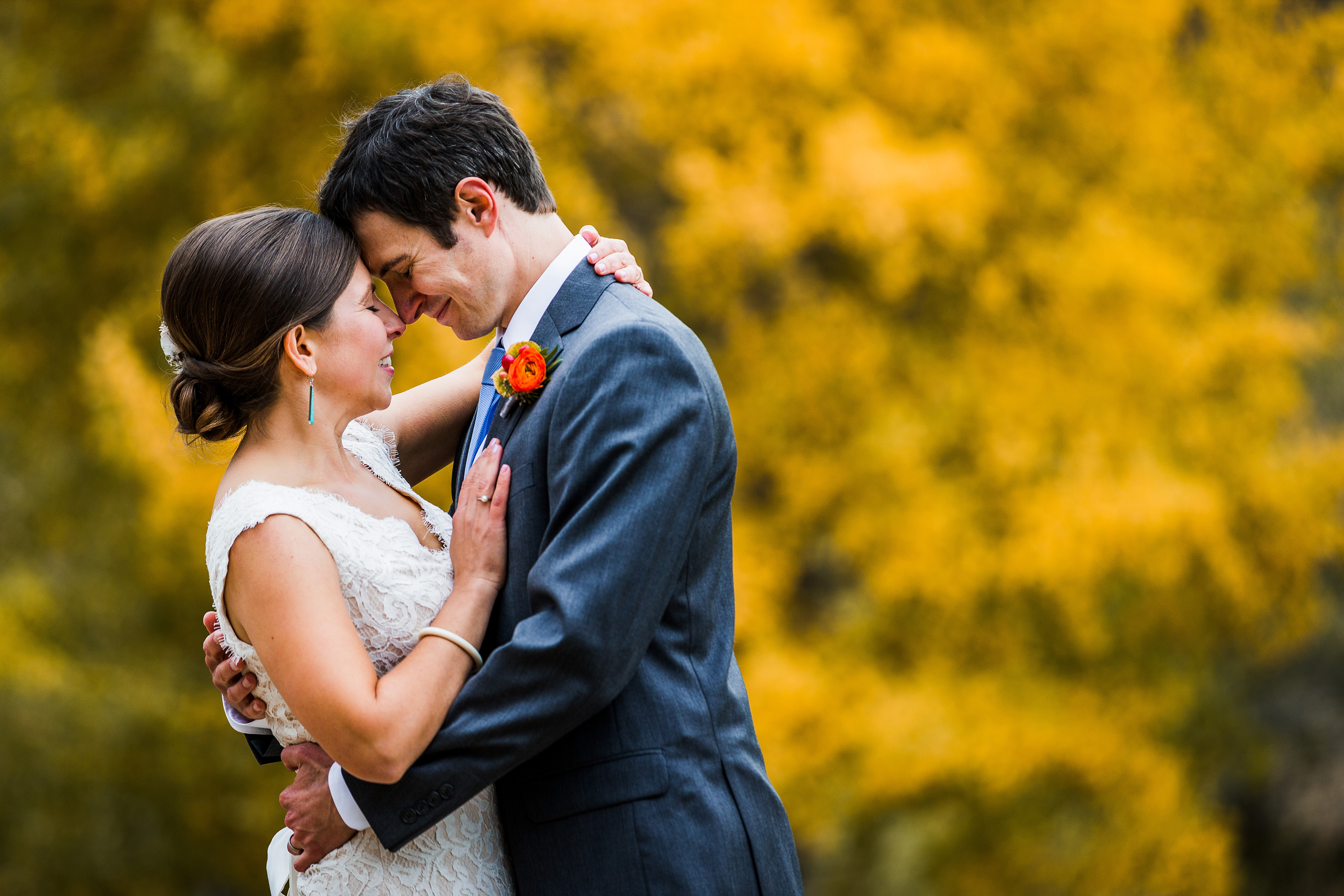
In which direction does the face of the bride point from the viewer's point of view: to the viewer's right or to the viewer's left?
to the viewer's right

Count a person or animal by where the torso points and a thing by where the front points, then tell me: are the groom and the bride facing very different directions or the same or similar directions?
very different directions

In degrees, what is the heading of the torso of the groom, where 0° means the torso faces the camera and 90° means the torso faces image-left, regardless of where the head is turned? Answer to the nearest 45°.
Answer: approximately 90°

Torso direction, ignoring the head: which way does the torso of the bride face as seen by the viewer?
to the viewer's right

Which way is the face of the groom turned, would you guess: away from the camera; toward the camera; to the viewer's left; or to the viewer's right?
to the viewer's left
